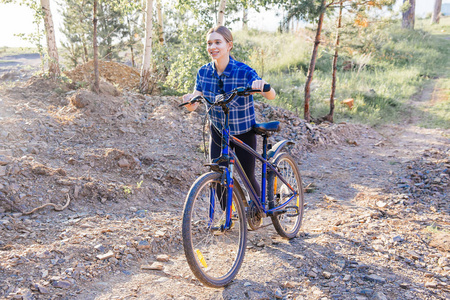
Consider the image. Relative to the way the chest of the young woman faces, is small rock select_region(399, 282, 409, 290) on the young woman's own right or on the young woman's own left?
on the young woman's own left

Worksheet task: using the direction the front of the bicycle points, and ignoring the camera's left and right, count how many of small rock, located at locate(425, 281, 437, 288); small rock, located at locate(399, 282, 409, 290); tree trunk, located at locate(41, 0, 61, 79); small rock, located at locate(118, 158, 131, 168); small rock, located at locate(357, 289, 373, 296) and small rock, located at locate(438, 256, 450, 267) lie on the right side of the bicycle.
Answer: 2

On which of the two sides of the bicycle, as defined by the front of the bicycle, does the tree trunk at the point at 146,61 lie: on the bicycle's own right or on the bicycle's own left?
on the bicycle's own right

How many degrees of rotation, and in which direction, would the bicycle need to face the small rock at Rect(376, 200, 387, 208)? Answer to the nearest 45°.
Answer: approximately 180°

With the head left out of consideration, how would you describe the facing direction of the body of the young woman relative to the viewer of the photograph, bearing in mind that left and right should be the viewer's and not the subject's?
facing the viewer and to the left of the viewer

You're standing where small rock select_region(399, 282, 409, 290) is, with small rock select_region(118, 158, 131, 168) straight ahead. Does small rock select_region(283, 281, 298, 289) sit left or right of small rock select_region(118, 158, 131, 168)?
left

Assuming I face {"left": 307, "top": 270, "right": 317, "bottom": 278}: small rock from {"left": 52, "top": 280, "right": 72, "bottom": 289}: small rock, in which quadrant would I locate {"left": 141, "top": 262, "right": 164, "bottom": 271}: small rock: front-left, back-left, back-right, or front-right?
front-left

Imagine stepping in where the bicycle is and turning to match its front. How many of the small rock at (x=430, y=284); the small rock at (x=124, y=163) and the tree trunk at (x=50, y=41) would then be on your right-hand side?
2

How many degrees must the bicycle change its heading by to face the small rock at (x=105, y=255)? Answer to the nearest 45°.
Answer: approximately 45° to its right

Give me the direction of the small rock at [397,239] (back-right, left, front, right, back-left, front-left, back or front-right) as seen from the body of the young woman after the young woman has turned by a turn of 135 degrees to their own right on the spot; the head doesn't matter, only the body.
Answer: right
